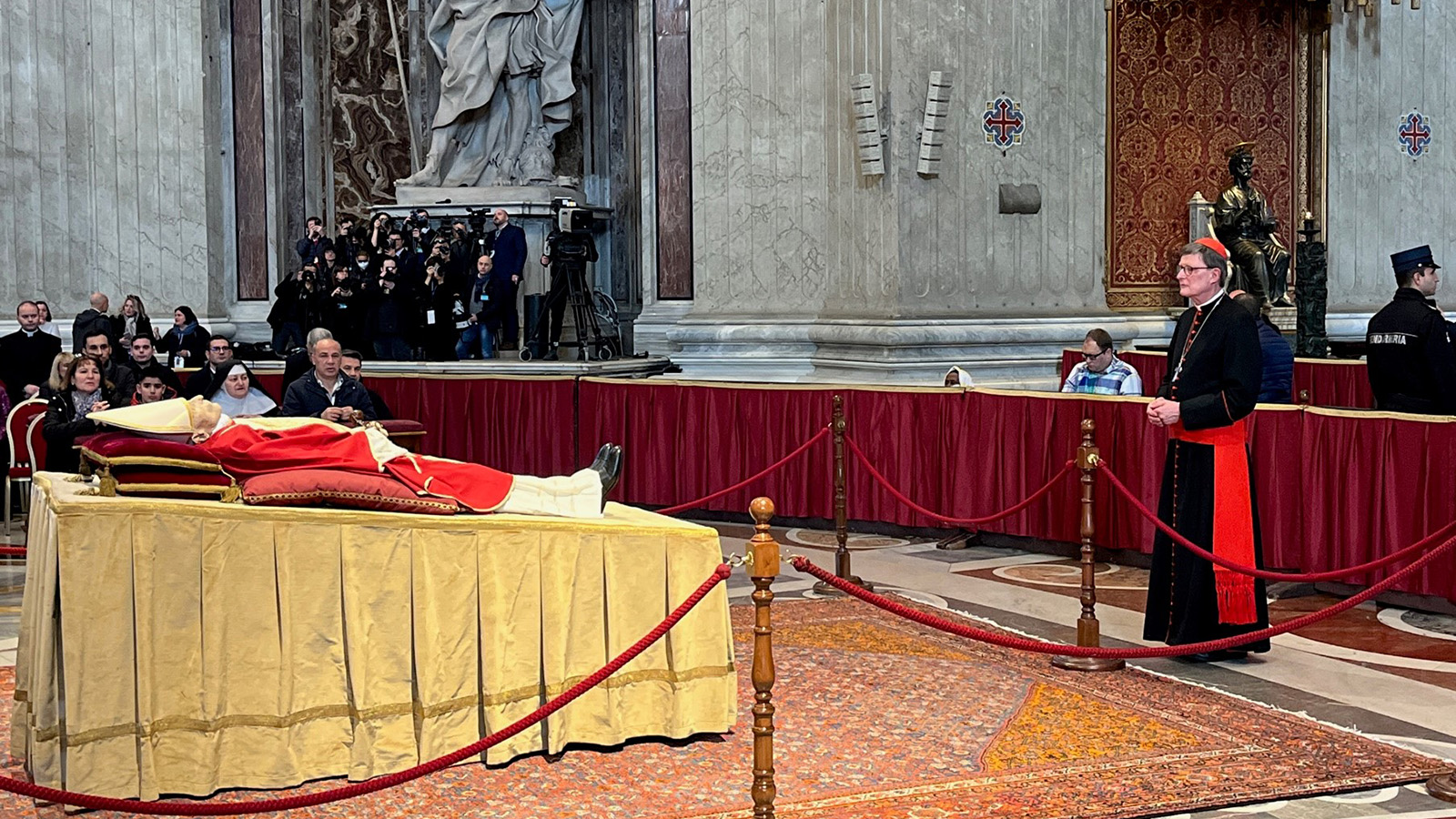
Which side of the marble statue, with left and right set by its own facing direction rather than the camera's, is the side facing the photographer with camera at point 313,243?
right

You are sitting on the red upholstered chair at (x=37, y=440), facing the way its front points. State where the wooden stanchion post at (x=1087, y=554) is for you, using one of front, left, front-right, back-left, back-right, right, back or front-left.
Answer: front

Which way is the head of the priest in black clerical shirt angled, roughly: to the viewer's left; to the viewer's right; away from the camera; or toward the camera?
toward the camera

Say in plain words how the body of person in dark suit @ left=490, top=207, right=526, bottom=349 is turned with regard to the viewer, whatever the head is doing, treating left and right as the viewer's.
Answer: facing the viewer and to the left of the viewer

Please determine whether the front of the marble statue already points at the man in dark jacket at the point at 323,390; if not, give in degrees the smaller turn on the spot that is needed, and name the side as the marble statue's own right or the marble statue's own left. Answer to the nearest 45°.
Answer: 0° — it already faces them

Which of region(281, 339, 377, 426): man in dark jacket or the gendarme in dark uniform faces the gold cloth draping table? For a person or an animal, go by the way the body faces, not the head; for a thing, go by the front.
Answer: the man in dark jacket

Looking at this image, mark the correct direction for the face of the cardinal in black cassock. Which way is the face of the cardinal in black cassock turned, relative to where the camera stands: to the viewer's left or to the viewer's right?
to the viewer's left

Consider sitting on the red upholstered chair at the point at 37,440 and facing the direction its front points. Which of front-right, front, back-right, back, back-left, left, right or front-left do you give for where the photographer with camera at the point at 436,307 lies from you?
left

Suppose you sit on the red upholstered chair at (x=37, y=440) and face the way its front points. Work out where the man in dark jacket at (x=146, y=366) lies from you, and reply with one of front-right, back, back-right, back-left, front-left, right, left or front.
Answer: left

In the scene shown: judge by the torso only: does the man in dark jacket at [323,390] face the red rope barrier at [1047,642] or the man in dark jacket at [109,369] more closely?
the red rope barrier

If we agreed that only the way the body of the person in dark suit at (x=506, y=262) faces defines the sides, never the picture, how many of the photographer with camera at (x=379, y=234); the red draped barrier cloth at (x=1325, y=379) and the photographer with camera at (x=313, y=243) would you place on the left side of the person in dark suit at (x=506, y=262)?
1

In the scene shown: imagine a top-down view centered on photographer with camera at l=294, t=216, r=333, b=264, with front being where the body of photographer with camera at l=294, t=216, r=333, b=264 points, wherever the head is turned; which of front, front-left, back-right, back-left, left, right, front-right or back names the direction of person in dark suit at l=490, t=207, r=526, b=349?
front-left

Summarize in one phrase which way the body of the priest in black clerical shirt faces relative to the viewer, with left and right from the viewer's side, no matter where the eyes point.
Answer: facing the viewer

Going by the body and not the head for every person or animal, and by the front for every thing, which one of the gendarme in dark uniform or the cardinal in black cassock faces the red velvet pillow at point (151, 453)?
the cardinal in black cassock

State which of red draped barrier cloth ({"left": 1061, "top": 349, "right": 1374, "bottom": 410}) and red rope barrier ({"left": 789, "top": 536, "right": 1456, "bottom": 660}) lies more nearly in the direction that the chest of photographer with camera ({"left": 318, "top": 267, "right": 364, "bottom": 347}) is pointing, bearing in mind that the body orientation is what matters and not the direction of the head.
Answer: the red rope barrier

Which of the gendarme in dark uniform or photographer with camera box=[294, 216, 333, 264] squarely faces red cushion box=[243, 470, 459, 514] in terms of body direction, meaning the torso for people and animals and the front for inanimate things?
the photographer with camera

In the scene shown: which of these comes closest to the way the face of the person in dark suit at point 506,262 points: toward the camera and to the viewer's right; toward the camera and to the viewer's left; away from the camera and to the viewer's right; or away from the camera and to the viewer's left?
toward the camera and to the viewer's left

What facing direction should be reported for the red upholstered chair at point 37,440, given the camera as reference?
facing the viewer and to the right of the viewer

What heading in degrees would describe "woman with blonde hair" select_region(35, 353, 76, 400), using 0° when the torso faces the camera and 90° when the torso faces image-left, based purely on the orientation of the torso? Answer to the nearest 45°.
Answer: approximately 315°
